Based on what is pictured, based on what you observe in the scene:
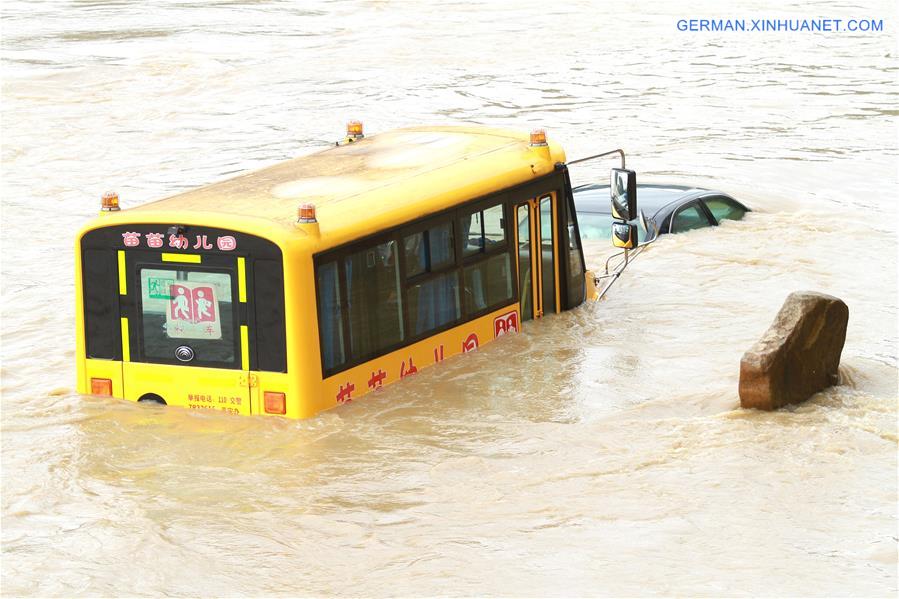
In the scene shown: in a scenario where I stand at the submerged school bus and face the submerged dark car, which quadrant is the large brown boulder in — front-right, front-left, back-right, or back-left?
front-right

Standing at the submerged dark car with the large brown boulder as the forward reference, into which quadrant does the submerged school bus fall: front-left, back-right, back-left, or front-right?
front-right

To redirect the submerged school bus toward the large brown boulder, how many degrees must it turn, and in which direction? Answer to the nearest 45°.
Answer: approximately 45° to its right

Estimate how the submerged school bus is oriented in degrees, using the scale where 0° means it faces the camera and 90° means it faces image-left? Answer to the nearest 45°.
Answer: approximately 225°

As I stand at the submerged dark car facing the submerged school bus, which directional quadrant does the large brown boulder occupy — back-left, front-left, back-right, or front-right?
front-left
